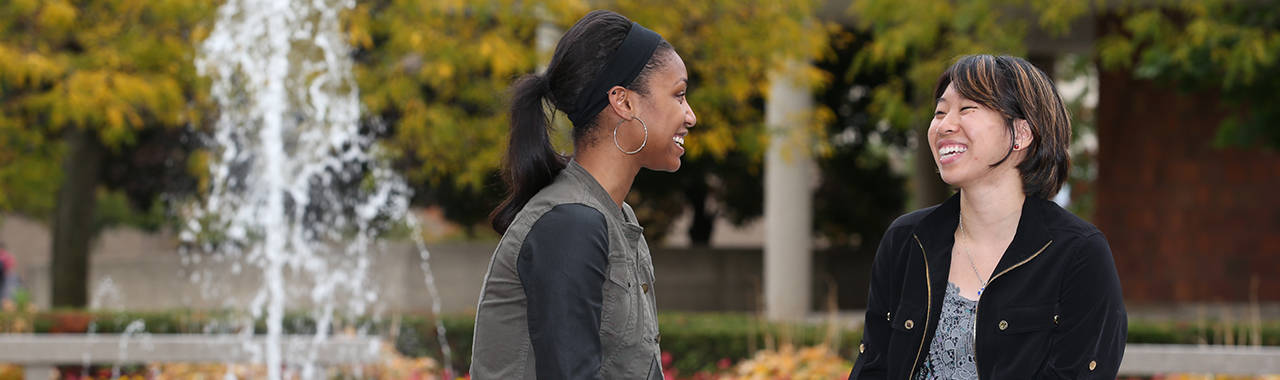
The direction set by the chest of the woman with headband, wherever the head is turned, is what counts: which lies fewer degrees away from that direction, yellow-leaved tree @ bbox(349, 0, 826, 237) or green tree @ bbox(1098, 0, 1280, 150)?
the green tree

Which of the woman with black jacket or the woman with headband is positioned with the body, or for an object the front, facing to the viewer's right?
the woman with headband

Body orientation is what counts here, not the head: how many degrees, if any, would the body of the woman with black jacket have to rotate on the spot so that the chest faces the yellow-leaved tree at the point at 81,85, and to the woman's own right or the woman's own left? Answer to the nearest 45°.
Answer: approximately 90° to the woman's own right

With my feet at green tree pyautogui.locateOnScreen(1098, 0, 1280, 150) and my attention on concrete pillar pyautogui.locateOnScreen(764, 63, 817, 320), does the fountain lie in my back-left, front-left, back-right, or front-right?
front-left

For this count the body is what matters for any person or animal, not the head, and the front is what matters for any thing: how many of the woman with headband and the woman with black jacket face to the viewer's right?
1

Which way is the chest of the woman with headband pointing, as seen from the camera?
to the viewer's right

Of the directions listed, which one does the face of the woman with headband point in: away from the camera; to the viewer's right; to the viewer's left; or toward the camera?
to the viewer's right

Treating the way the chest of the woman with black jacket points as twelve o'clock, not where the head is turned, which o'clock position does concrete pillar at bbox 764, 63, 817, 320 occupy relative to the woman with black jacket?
The concrete pillar is roughly at 4 o'clock from the woman with black jacket.

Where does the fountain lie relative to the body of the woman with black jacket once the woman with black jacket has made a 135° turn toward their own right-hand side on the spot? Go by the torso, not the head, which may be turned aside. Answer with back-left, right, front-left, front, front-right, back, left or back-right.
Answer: front-left

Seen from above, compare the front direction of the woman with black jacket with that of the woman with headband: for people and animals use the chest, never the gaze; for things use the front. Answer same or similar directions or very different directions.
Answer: very different directions

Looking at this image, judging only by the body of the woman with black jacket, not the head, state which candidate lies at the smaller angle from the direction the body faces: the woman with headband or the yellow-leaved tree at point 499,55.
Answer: the woman with headband
